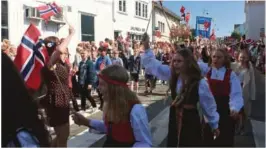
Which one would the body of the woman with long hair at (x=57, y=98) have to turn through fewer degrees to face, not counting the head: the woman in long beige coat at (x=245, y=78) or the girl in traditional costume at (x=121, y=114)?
the woman in long beige coat

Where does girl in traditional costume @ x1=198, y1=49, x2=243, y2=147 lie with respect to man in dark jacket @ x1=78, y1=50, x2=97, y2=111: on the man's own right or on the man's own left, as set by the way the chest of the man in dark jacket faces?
on the man's own left

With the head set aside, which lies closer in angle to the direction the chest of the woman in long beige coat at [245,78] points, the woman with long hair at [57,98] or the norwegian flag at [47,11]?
the woman with long hair

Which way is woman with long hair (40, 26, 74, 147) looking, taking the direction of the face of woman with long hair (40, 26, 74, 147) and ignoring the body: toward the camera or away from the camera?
away from the camera

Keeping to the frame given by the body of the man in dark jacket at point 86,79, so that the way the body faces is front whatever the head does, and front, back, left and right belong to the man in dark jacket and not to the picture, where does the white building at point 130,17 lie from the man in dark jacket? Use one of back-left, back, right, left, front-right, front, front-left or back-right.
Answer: back-right

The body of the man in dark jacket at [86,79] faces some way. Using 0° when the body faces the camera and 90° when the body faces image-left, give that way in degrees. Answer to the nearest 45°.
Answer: approximately 45°

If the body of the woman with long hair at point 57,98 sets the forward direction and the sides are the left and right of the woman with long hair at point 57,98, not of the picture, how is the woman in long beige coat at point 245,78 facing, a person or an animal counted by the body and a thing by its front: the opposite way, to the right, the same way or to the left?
the opposite way
